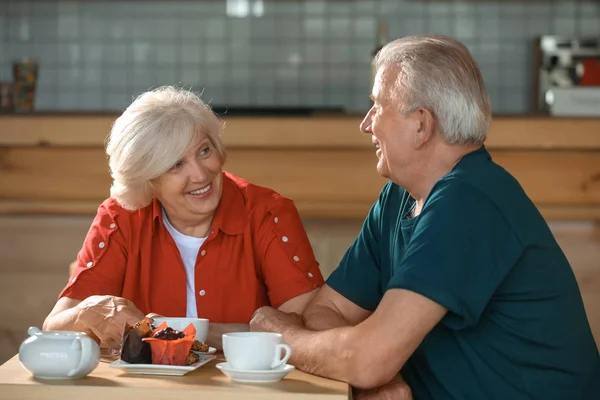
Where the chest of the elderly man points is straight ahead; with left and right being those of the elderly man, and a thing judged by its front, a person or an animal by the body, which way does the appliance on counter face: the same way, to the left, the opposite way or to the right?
to the left

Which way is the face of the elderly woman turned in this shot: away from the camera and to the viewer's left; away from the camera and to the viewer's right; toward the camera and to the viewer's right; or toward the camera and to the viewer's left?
toward the camera and to the viewer's right

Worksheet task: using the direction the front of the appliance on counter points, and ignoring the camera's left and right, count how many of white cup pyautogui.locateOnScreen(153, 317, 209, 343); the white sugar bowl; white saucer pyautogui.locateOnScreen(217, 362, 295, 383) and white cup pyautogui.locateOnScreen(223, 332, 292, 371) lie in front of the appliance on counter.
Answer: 4

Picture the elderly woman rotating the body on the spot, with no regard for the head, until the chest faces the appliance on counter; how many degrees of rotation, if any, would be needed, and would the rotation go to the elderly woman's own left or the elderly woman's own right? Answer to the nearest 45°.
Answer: approximately 135° to the elderly woman's own left

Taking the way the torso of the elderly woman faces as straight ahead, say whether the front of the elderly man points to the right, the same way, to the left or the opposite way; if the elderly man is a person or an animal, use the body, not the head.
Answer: to the right

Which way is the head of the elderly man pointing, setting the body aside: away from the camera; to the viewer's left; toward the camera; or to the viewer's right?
to the viewer's left

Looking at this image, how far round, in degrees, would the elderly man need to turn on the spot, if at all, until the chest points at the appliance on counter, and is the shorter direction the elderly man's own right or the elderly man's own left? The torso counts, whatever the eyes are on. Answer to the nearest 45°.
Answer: approximately 90° to the elderly man's own right

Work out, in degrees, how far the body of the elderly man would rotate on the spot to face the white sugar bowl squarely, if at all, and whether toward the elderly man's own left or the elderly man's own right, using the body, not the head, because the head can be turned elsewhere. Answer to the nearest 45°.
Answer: approximately 45° to the elderly man's own left

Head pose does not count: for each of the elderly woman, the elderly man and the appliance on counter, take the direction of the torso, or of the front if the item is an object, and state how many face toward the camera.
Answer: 2

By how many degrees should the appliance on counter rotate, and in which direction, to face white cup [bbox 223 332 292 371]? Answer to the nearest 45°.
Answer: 0° — it already faces it

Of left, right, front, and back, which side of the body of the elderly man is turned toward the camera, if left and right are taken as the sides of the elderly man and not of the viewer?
left
